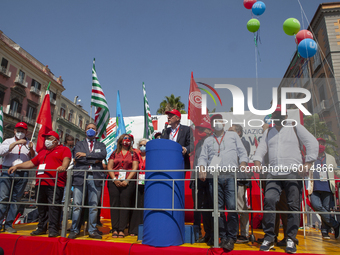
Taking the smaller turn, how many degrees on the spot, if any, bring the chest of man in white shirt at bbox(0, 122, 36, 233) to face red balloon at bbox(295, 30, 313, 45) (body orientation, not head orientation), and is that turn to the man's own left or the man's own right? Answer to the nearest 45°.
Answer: approximately 90° to the man's own left

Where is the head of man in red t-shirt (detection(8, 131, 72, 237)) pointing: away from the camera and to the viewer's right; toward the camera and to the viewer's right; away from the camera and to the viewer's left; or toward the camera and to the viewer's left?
toward the camera and to the viewer's left

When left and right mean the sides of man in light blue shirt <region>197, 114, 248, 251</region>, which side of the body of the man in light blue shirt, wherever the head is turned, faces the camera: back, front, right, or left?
front

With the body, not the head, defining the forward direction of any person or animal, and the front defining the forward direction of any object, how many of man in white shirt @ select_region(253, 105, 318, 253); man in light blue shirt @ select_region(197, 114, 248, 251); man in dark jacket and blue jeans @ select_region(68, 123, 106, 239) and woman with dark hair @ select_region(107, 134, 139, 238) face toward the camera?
4

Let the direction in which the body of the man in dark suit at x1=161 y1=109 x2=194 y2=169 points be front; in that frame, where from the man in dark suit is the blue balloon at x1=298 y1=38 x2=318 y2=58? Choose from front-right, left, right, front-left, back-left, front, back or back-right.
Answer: back

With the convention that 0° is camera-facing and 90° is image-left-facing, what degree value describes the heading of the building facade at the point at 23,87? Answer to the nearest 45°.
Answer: approximately 315°

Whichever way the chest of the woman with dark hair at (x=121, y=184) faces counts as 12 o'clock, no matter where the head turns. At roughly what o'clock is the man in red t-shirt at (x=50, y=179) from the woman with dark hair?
The man in red t-shirt is roughly at 3 o'clock from the woman with dark hair.

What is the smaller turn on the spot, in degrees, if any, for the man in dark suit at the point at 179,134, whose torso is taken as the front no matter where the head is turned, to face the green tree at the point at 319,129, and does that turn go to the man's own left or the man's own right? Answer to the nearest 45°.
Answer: approximately 135° to the man's own left

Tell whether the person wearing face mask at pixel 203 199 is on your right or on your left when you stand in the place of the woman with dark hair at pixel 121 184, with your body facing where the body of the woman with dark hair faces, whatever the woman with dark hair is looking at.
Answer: on your left

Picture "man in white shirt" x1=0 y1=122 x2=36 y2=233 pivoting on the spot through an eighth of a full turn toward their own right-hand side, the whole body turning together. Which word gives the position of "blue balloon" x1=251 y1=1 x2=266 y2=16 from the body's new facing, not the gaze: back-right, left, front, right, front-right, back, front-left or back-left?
back-left

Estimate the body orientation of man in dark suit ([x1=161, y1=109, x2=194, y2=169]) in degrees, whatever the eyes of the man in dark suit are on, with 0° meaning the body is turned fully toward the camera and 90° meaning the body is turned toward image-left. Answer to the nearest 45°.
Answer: approximately 45°

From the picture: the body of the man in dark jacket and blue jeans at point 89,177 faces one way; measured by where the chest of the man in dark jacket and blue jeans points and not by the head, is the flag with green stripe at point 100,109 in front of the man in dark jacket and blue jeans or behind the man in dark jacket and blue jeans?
behind

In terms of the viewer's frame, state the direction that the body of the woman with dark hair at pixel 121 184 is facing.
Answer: toward the camera

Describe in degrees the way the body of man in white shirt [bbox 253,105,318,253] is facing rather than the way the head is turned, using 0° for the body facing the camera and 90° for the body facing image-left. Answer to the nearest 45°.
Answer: approximately 0°

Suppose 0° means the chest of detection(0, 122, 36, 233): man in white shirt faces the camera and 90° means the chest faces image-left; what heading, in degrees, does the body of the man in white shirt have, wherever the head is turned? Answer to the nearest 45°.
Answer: approximately 0°

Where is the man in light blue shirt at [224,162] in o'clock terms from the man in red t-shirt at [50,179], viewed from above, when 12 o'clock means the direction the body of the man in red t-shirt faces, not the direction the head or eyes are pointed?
The man in light blue shirt is roughly at 9 o'clock from the man in red t-shirt.
